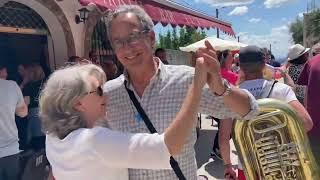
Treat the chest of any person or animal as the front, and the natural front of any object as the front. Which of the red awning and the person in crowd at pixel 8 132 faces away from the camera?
the person in crowd

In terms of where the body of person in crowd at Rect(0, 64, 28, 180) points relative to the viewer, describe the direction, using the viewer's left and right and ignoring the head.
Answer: facing away from the viewer

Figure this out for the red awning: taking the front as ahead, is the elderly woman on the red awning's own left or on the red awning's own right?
on the red awning's own right

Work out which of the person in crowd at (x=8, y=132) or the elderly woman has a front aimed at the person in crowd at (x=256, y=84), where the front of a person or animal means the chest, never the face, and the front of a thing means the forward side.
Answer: the elderly woman

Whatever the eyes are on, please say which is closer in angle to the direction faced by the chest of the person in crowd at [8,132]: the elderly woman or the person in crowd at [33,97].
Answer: the person in crowd

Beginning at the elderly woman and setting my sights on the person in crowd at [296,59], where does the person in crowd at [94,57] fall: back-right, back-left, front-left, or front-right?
front-left

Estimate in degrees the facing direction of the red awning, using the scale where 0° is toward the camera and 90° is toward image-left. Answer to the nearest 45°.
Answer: approximately 315°

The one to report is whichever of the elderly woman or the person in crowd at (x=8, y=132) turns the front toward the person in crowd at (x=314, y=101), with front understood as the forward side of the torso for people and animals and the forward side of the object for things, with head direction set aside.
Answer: the elderly woman

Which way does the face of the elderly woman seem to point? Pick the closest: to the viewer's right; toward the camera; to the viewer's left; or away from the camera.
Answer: to the viewer's right

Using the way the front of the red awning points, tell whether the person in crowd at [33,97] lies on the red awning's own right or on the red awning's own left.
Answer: on the red awning's own right

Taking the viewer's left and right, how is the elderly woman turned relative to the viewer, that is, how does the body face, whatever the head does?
facing away from the viewer and to the right of the viewer
